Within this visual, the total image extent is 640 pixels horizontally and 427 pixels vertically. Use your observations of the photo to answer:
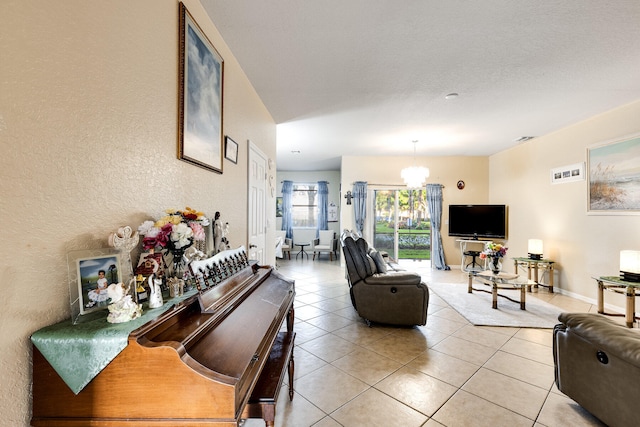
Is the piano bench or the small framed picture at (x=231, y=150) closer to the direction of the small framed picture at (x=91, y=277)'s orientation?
the piano bench

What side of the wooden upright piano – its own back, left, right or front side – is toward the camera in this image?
right

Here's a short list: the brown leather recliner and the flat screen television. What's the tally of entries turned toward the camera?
1

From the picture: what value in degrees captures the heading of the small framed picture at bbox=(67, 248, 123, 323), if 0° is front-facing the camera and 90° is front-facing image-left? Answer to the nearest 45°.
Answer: approximately 315°

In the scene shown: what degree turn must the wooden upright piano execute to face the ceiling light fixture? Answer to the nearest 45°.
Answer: approximately 45° to its left

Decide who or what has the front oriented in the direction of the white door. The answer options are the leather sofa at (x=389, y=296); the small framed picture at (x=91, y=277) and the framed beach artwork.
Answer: the framed beach artwork

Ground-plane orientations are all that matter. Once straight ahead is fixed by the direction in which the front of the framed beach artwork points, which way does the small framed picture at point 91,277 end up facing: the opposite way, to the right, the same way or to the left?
the opposite way

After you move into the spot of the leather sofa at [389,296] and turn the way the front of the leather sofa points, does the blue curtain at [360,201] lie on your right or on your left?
on your left

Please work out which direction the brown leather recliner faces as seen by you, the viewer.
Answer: facing away from the viewer and to the left of the viewer
